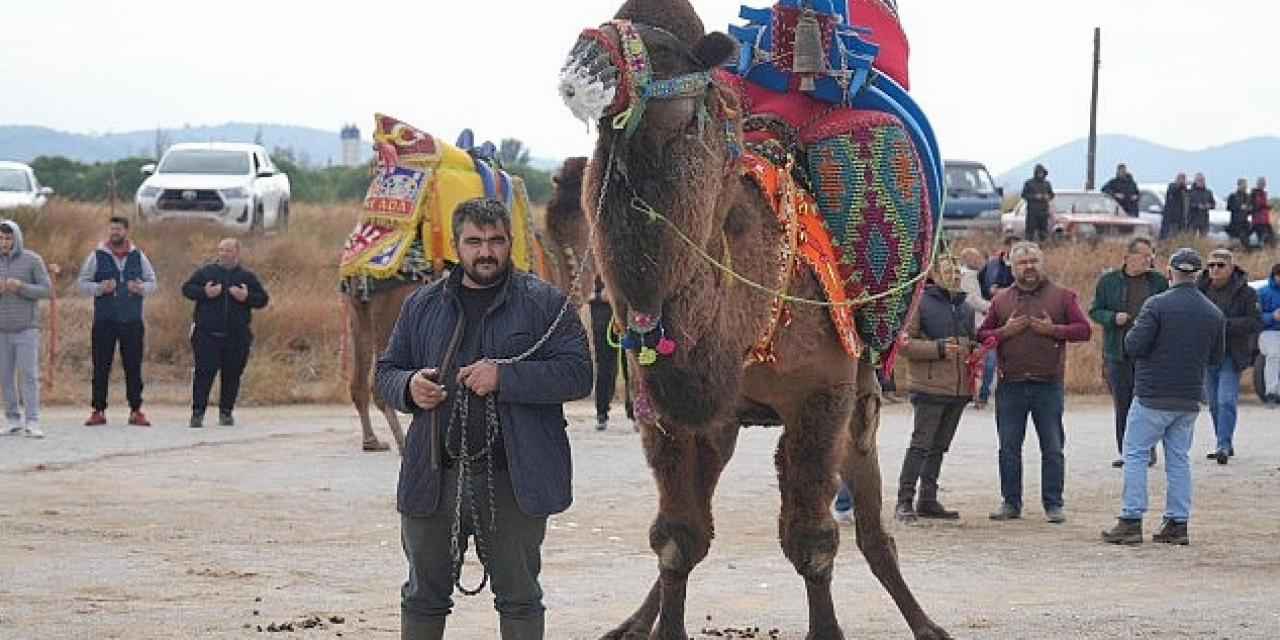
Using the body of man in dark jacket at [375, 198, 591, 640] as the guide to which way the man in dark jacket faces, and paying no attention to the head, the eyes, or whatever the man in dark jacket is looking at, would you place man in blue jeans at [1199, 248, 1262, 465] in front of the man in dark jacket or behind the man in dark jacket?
behind

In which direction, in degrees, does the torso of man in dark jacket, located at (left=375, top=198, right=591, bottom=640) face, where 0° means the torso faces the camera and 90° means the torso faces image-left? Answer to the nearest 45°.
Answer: approximately 0°

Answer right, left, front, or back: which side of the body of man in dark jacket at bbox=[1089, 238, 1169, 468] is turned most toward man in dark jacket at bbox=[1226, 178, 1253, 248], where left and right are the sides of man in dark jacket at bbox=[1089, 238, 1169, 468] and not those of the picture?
back

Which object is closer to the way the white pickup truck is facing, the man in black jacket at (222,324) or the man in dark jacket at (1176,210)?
the man in black jacket

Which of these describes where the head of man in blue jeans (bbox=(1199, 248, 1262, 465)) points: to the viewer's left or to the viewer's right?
to the viewer's left
